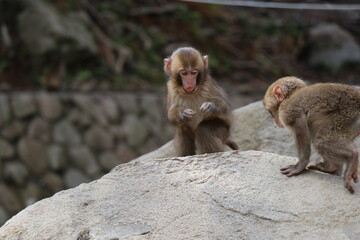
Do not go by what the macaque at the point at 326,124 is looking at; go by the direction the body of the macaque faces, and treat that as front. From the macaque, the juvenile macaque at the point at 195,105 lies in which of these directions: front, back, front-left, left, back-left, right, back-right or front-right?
front-right

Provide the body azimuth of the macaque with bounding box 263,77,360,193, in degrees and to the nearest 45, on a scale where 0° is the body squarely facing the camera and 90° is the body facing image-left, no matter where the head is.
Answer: approximately 90°
